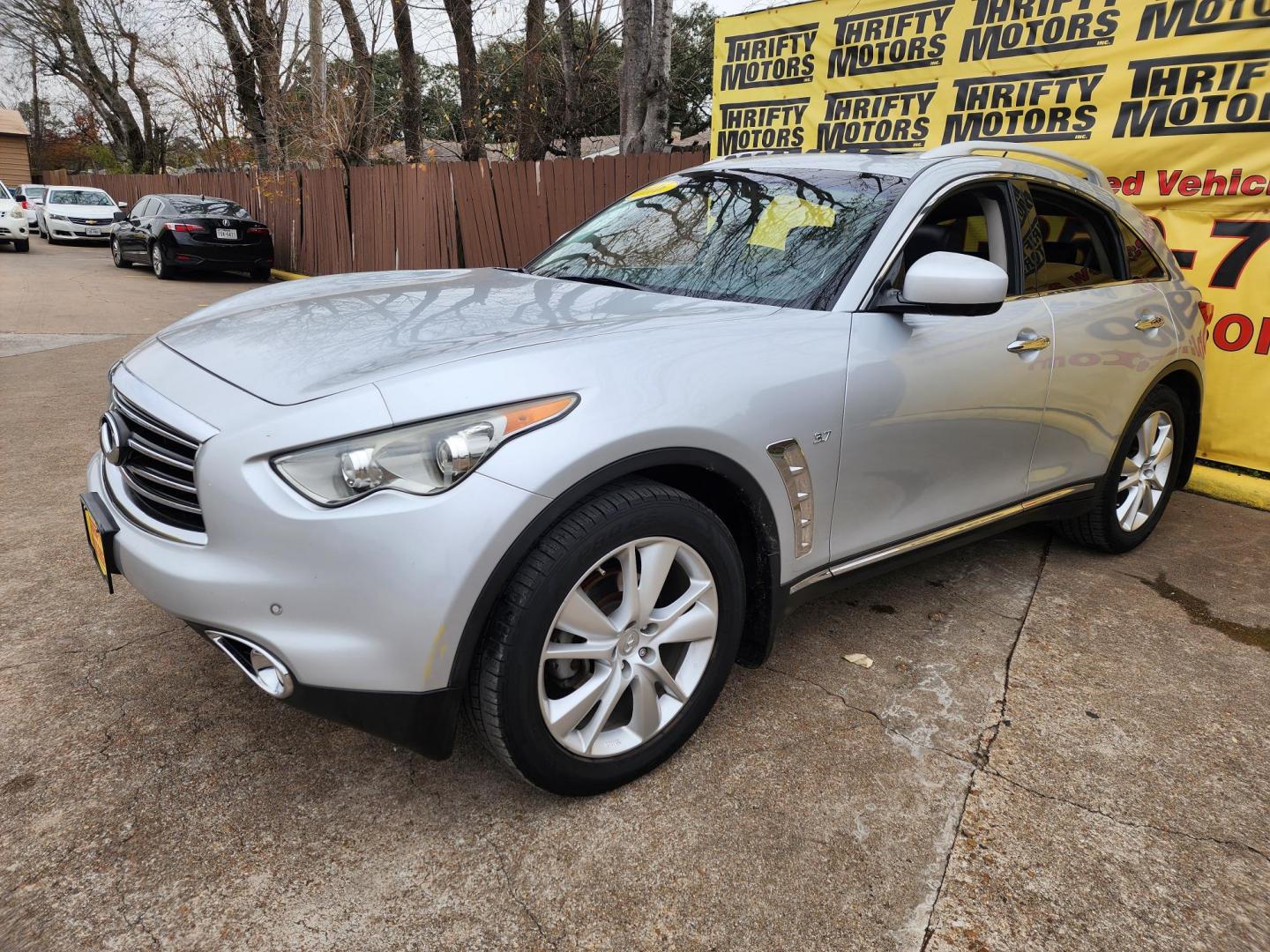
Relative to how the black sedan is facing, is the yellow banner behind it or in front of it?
behind

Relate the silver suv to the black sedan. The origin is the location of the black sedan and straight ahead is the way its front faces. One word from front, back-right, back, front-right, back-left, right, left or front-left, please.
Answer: back-left

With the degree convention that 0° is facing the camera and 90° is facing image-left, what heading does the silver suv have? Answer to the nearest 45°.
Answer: approximately 45°

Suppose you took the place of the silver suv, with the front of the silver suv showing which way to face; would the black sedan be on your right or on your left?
on your right

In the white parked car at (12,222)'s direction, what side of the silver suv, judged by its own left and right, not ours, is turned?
right

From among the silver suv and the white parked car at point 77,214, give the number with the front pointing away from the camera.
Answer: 0

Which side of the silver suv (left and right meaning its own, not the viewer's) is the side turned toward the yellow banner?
back

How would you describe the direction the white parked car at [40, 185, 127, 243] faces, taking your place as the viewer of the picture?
facing the viewer and to the right of the viewer

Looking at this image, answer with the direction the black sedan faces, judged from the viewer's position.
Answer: facing away from the viewer and to the left of the viewer

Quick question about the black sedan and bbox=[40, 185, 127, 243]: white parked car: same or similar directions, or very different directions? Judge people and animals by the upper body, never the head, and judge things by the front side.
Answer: very different directions

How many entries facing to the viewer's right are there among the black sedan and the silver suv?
0
